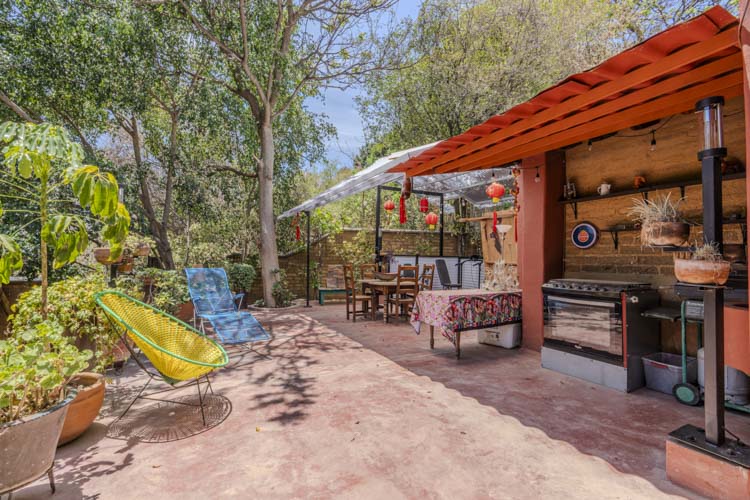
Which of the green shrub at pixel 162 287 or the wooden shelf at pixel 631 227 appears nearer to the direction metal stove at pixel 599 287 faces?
the green shrub

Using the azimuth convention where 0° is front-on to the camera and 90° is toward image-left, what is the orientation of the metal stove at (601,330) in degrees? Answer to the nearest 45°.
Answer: approximately 45°

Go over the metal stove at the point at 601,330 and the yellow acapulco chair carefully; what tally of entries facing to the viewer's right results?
1

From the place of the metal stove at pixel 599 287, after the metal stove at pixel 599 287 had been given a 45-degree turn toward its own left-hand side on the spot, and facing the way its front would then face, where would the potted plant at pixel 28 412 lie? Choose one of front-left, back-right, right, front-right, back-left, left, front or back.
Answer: front-right

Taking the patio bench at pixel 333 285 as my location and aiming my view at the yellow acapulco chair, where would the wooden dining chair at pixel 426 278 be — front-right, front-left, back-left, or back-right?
front-left

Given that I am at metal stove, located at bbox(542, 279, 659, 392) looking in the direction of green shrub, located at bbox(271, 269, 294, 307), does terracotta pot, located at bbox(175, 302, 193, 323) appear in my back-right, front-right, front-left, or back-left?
front-left

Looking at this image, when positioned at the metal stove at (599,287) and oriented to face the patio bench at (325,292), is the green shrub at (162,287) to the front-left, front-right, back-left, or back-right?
front-left

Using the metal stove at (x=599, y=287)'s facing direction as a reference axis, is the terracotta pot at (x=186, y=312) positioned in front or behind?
in front

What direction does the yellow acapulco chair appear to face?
to the viewer's right

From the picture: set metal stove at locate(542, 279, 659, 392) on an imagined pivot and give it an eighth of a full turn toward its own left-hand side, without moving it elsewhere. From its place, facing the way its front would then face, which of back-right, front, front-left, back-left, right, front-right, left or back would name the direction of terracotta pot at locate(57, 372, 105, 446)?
front-right

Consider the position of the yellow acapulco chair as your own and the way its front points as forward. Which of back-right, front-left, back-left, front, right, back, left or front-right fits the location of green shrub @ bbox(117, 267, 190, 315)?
left

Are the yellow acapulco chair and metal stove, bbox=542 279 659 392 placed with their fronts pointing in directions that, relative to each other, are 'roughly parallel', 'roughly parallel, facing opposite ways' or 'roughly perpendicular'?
roughly parallel, facing opposite ways

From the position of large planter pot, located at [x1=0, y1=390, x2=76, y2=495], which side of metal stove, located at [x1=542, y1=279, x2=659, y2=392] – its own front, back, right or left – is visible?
front
